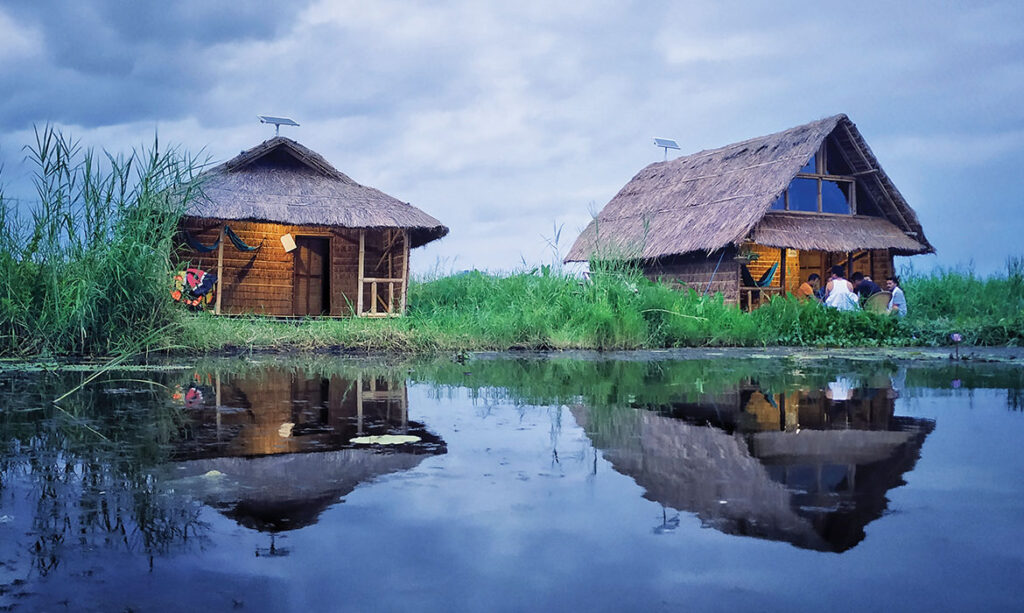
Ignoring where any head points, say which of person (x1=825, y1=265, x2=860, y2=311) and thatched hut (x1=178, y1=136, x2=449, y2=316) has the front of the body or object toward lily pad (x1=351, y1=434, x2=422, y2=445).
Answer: the thatched hut

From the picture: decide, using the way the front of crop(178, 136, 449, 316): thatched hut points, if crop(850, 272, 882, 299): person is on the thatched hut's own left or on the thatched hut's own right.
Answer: on the thatched hut's own left

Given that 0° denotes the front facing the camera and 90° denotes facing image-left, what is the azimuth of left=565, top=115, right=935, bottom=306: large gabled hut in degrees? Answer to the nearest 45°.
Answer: approximately 315°

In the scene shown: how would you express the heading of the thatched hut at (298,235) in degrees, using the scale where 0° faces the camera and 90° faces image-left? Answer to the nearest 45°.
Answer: approximately 0°

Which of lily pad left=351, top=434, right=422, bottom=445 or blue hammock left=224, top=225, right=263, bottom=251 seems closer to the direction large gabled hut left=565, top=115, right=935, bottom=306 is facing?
the lily pad

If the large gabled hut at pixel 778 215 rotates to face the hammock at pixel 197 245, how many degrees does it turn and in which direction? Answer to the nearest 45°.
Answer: approximately 90° to its right

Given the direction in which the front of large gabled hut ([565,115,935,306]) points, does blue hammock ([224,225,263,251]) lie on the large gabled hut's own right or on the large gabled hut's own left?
on the large gabled hut's own right

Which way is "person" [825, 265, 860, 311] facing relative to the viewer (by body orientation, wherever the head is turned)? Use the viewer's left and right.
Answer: facing away from the viewer

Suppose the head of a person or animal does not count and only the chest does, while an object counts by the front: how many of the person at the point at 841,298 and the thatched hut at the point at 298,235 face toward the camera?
1
